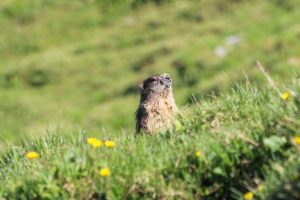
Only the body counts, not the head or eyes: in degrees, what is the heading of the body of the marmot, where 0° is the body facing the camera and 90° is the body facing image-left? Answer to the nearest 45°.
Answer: approximately 315°

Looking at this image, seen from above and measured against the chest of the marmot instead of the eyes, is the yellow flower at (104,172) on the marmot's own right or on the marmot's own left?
on the marmot's own right
